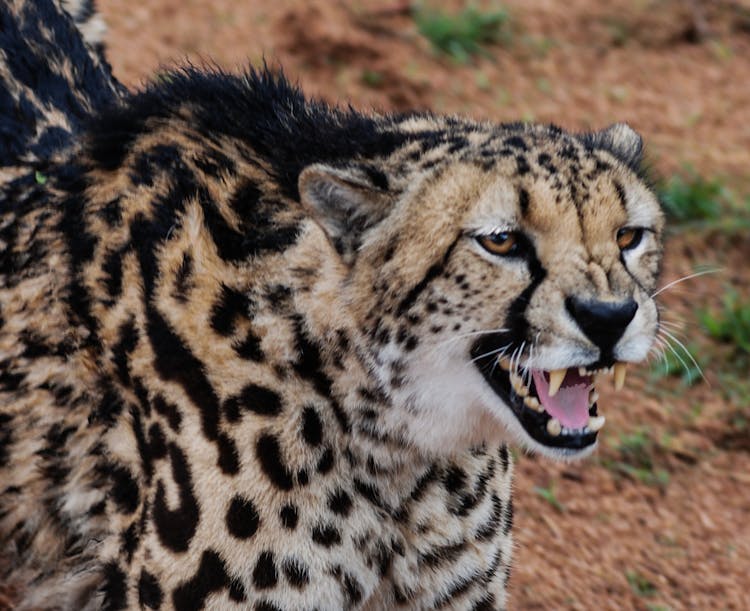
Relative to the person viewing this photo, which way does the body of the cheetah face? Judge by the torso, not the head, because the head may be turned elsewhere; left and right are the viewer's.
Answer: facing the viewer and to the right of the viewer
